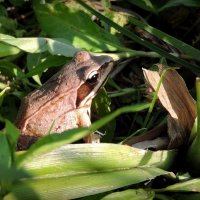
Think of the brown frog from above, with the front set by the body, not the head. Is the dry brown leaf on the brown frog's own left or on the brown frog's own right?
on the brown frog's own right

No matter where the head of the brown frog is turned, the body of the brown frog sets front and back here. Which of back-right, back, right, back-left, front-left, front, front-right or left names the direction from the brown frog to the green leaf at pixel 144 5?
front

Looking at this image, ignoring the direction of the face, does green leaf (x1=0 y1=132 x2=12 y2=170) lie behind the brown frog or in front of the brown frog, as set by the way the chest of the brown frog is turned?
behind

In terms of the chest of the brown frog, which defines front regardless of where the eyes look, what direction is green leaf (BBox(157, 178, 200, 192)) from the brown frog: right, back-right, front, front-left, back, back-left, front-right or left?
right

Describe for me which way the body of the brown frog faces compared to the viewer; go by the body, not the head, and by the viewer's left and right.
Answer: facing away from the viewer and to the right of the viewer

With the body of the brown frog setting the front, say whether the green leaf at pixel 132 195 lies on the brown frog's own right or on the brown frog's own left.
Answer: on the brown frog's own right

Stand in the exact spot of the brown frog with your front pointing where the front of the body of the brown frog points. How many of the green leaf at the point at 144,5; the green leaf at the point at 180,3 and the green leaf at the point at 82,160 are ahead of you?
2

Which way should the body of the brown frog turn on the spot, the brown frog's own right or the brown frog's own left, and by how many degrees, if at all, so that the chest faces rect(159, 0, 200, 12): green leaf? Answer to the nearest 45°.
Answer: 0° — it already faces it

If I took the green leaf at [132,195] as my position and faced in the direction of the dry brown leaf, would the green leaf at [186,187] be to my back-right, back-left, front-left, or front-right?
front-right

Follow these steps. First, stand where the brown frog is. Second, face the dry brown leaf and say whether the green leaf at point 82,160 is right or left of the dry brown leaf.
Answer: right

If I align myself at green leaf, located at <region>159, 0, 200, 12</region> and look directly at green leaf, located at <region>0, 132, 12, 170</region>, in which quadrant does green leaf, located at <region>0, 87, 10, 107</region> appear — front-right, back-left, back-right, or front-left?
front-right

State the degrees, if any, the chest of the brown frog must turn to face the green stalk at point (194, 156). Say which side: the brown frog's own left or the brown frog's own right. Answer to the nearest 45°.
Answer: approximately 90° to the brown frog's own right

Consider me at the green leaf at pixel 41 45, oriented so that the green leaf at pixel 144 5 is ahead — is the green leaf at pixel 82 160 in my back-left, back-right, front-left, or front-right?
back-right
